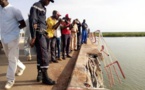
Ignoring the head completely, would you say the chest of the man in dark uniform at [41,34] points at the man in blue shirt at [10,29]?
no

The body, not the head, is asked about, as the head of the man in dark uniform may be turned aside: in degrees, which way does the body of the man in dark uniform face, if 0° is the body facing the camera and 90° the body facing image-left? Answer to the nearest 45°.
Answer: approximately 270°

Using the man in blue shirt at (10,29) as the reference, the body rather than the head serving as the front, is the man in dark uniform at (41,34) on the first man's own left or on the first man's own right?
on the first man's own left

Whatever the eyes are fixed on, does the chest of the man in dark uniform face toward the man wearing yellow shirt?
no

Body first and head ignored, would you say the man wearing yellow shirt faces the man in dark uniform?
no

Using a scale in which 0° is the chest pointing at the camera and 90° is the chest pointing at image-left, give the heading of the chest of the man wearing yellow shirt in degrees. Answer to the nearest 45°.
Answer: approximately 270°

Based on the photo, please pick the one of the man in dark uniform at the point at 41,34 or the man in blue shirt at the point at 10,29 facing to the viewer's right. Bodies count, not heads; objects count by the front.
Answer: the man in dark uniform

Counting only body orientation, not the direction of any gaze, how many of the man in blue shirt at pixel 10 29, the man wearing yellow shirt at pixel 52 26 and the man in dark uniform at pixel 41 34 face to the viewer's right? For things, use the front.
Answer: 2

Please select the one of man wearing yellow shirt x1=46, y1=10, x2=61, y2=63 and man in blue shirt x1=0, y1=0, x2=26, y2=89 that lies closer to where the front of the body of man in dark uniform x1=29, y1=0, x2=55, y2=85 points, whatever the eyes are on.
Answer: the man wearing yellow shirt

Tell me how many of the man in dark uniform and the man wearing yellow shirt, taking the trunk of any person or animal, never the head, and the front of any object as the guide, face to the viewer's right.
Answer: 2

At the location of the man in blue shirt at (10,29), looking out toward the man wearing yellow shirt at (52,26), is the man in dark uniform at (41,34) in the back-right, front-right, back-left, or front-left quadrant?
front-right

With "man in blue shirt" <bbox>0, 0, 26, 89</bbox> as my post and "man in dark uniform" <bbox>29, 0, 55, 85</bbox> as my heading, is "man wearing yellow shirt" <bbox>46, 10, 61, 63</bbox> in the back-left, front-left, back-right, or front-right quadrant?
front-left
